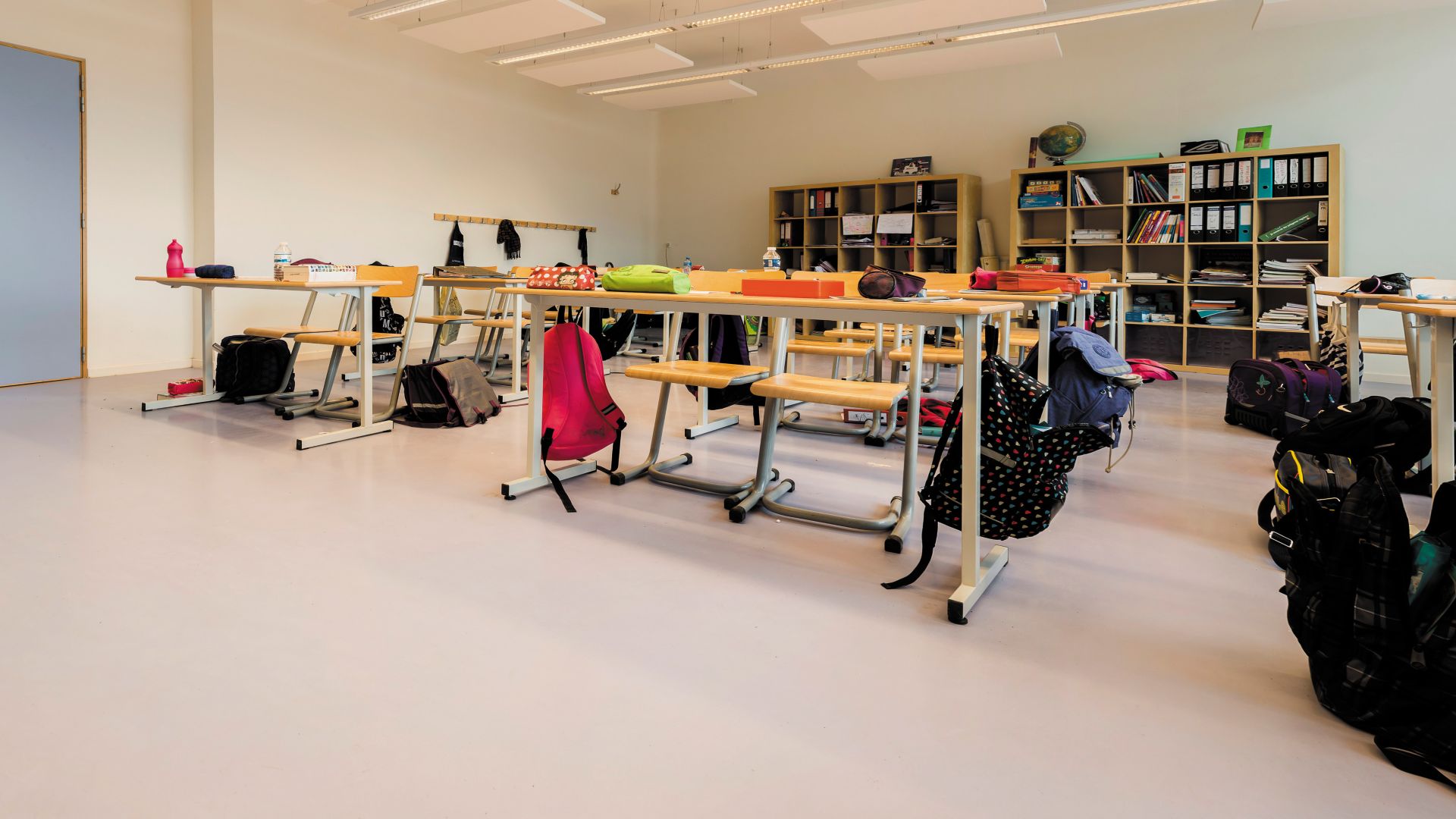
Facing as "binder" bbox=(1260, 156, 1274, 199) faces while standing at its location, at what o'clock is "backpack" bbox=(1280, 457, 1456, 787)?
The backpack is roughly at 12 o'clock from the binder.

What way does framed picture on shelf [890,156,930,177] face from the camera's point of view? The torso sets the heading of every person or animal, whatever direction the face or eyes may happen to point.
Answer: toward the camera

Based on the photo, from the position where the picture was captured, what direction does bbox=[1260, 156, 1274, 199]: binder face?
facing the viewer

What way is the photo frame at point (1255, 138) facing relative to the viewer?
toward the camera

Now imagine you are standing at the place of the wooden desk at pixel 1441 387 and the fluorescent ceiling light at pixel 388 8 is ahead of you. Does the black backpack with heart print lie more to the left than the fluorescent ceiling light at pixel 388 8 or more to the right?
left

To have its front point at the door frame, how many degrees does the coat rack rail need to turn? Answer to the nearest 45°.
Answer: approximately 90° to its right

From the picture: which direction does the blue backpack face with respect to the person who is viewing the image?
facing the viewer and to the right of the viewer

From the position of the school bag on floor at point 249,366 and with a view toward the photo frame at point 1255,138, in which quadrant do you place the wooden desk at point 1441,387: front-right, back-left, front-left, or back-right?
front-right

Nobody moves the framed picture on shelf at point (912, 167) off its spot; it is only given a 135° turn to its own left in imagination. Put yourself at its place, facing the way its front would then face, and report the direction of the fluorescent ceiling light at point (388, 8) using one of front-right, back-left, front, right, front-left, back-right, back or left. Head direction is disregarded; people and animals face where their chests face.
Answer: back

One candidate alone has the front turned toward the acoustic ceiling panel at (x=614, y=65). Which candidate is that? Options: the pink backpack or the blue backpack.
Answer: the pink backpack

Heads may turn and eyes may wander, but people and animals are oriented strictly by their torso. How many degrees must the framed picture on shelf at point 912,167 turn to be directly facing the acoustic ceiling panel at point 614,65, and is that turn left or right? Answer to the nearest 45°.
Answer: approximately 45° to its right
